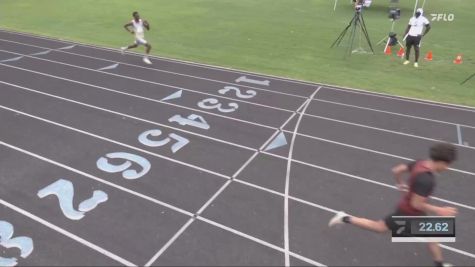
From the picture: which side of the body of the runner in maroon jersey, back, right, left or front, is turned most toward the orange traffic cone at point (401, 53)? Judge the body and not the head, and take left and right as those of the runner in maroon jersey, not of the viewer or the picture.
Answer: left

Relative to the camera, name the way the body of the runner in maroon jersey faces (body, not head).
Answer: to the viewer's right

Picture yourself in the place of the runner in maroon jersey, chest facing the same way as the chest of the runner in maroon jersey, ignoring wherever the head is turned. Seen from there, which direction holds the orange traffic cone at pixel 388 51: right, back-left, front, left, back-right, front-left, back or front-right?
left
